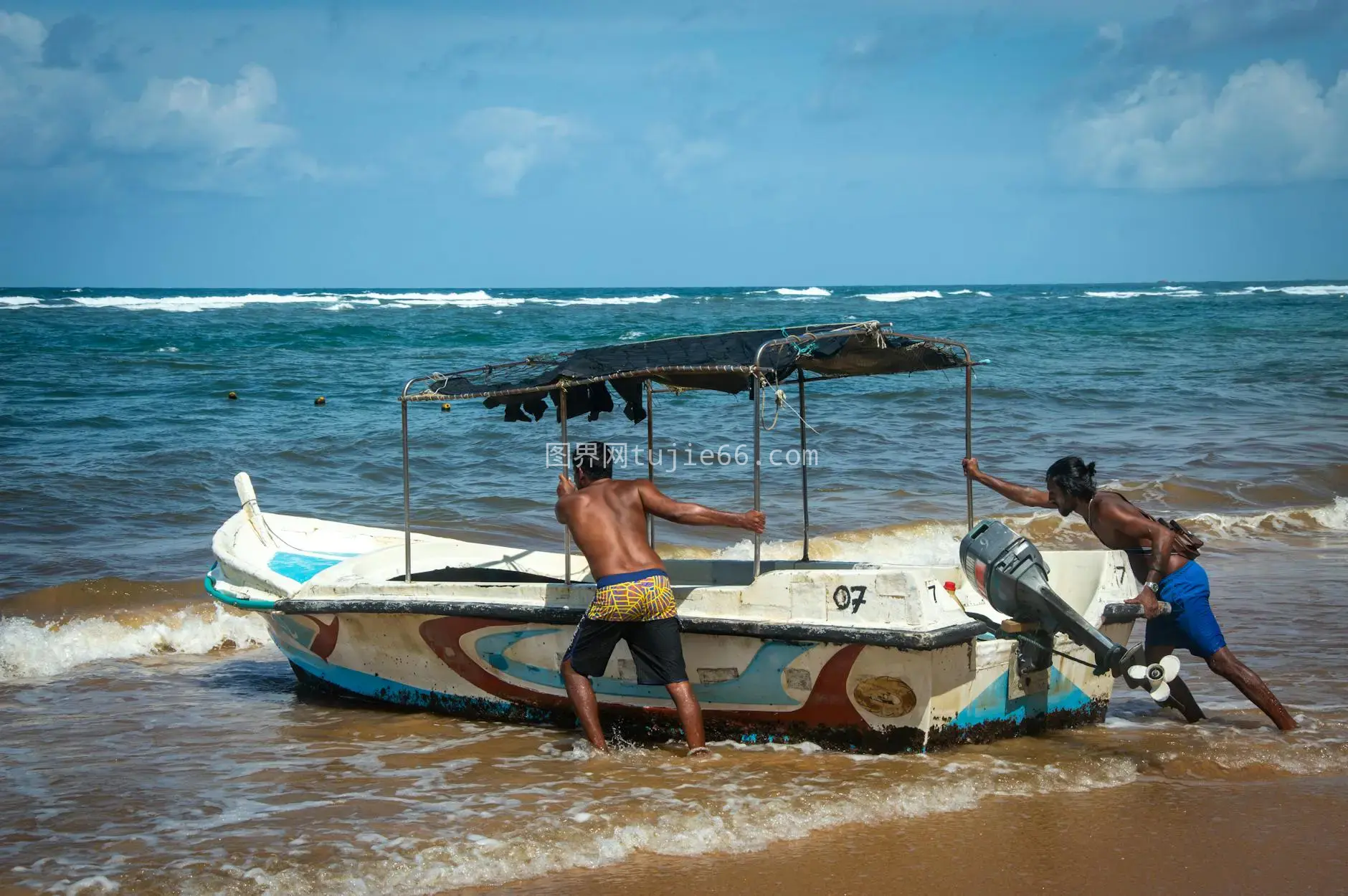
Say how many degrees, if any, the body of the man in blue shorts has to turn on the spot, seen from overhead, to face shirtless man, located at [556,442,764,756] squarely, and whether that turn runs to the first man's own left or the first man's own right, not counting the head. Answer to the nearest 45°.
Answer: approximately 45° to the first man's own left

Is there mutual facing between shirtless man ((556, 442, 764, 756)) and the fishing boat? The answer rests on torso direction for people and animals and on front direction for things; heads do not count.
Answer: no

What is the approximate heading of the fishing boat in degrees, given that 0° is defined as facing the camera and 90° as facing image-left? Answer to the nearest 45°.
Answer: approximately 135°

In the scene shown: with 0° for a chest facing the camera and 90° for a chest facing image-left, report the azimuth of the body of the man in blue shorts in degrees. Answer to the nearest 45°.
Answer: approximately 90°

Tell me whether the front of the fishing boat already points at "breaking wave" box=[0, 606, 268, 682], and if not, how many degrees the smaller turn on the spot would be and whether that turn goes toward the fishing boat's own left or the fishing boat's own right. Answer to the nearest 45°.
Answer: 0° — it already faces it

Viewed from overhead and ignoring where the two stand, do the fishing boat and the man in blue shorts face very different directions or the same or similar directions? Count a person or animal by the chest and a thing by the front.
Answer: same or similar directions

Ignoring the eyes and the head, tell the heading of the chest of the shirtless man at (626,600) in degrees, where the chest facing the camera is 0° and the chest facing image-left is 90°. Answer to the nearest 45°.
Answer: approximately 180°

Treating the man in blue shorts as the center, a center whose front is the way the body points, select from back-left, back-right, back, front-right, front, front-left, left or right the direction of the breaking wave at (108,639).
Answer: front

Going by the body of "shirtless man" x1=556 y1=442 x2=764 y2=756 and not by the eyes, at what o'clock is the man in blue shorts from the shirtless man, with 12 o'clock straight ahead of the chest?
The man in blue shorts is roughly at 3 o'clock from the shirtless man.

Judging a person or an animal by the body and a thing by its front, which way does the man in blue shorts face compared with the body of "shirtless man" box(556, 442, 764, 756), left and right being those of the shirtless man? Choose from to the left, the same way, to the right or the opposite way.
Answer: to the left

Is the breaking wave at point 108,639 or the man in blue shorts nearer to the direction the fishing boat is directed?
the breaking wave

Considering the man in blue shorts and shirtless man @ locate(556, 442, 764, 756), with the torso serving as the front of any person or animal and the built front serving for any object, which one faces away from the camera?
the shirtless man

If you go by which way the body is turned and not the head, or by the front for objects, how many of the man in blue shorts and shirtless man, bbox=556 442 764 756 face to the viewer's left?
1

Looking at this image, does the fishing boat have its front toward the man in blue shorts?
no

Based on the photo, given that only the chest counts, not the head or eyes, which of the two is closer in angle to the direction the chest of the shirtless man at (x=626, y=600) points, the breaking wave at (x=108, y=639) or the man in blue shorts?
the breaking wave
